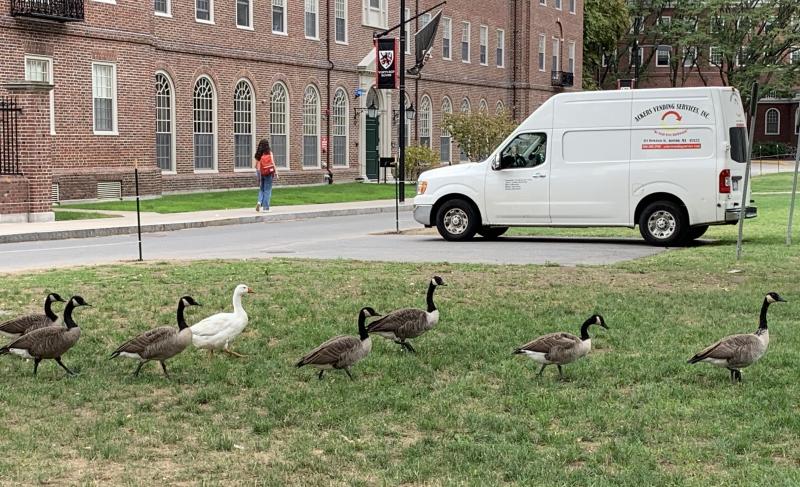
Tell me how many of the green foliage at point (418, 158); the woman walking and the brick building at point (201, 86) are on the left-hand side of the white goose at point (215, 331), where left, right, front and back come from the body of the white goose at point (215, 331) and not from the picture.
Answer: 3

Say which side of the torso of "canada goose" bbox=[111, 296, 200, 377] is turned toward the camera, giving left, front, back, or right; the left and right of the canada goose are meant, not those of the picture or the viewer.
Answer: right

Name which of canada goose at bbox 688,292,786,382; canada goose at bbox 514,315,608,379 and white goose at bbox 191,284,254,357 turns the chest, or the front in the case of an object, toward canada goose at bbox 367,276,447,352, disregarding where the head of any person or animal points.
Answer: white goose at bbox 191,284,254,357

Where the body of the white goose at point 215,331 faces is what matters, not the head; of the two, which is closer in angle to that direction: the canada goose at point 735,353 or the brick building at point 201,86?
the canada goose

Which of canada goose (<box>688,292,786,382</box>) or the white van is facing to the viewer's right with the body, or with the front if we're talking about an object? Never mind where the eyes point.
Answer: the canada goose

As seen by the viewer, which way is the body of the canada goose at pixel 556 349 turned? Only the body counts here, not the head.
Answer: to the viewer's right

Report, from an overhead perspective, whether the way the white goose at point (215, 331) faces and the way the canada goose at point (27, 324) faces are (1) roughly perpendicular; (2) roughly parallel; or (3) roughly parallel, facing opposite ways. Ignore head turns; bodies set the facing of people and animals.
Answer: roughly parallel

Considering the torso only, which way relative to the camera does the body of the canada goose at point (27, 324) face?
to the viewer's right

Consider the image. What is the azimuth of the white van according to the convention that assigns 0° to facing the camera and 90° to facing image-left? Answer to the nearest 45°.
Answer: approximately 90°

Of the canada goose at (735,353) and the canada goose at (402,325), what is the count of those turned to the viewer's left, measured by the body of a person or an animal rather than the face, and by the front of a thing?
0

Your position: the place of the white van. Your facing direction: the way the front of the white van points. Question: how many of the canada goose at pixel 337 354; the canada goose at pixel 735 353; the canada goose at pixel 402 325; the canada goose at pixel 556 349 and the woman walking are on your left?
4

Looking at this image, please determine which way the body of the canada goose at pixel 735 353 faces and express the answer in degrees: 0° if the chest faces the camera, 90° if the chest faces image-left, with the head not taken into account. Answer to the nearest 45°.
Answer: approximately 270°

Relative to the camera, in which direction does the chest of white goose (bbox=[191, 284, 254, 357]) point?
to the viewer's right

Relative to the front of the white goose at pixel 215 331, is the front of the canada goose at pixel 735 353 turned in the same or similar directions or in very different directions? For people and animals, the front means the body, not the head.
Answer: same or similar directions

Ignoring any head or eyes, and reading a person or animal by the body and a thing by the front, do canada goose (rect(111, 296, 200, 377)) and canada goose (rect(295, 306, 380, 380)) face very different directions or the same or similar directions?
same or similar directions

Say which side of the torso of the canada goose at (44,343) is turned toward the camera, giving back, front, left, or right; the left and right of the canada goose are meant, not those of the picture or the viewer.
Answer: right

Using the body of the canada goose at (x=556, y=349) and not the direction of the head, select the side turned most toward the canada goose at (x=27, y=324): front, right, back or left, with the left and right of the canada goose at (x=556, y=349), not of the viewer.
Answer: back

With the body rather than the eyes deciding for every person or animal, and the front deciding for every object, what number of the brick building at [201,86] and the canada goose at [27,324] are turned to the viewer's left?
0

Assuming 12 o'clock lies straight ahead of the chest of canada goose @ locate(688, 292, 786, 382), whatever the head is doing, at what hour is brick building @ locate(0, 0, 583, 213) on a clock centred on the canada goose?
The brick building is roughly at 8 o'clock from the canada goose.

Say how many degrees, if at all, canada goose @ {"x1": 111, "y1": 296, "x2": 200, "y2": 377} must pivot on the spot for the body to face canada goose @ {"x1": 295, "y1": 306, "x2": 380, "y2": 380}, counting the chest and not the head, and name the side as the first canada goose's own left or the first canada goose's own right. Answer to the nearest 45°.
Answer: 0° — it already faces it

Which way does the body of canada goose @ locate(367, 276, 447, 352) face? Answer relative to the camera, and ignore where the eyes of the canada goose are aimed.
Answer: to the viewer's right
